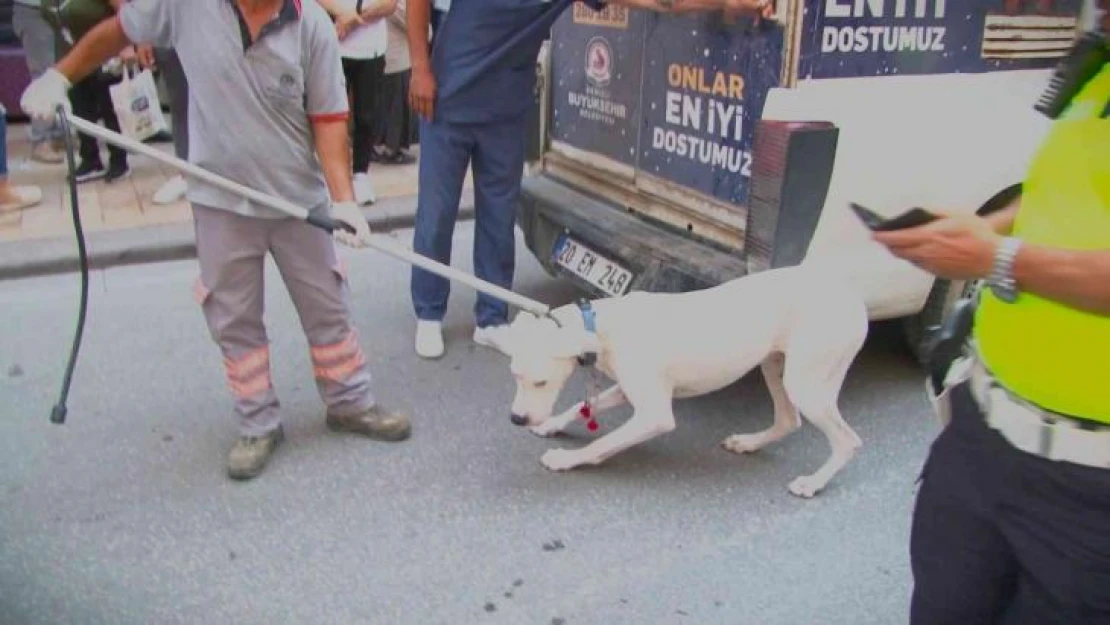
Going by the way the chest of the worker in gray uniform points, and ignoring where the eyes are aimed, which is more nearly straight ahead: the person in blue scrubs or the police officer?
the police officer

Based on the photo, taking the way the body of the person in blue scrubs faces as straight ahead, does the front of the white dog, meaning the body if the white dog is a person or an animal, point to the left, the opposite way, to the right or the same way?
to the right

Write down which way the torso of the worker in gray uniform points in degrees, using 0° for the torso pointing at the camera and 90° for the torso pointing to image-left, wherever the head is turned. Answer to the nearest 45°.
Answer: approximately 0°

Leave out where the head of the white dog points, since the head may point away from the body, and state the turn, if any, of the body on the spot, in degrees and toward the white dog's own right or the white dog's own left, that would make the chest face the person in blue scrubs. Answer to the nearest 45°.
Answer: approximately 45° to the white dog's own right

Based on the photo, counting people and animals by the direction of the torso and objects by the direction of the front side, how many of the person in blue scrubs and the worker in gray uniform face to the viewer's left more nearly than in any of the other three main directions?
0

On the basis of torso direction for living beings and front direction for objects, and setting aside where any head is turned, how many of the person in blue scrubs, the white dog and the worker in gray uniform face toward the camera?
2

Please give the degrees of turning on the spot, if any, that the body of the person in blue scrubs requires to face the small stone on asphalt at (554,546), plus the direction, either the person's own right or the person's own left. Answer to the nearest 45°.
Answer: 0° — they already face it

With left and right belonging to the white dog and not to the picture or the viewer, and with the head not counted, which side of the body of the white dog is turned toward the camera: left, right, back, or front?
left

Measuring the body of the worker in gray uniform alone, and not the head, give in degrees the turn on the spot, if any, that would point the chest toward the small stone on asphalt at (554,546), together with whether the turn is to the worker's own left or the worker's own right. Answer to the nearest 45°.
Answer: approximately 45° to the worker's own left

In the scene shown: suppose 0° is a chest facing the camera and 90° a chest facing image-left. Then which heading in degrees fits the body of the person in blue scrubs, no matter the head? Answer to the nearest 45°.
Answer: approximately 0°

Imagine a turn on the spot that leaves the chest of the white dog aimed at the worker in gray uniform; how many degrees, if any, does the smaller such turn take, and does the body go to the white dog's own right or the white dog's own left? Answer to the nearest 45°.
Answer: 0° — it already faces them
